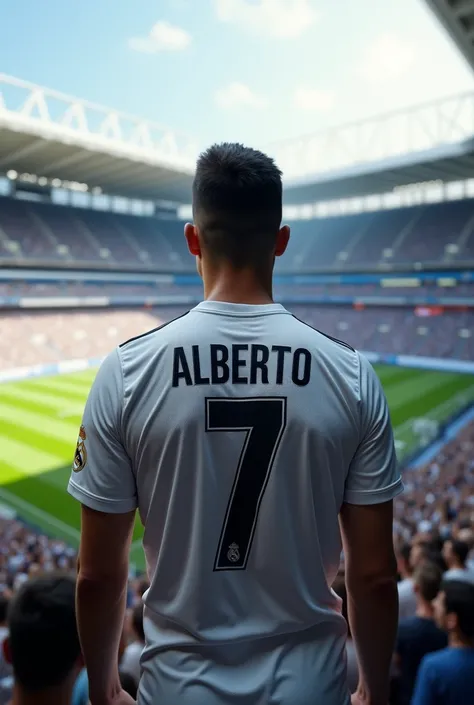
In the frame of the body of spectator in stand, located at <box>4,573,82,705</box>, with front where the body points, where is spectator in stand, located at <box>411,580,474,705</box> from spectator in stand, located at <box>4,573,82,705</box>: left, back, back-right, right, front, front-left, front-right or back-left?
right

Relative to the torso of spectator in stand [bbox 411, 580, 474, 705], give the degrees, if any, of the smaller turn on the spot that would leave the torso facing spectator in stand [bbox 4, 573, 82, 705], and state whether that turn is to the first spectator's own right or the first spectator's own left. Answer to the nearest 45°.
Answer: approximately 90° to the first spectator's own left

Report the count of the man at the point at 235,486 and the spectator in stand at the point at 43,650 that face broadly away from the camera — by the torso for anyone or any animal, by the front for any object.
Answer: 2

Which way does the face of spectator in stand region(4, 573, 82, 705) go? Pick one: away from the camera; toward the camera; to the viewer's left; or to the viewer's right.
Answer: away from the camera

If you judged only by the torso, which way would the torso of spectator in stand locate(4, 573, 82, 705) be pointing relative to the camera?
away from the camera

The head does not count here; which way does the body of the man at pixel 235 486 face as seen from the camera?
away from the camera

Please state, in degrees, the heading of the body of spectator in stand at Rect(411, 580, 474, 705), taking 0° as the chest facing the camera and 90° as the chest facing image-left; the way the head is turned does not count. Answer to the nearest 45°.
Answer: approximately 135°

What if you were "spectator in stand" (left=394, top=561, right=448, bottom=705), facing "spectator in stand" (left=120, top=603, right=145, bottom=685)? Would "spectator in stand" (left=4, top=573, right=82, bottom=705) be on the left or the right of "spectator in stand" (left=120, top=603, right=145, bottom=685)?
left
